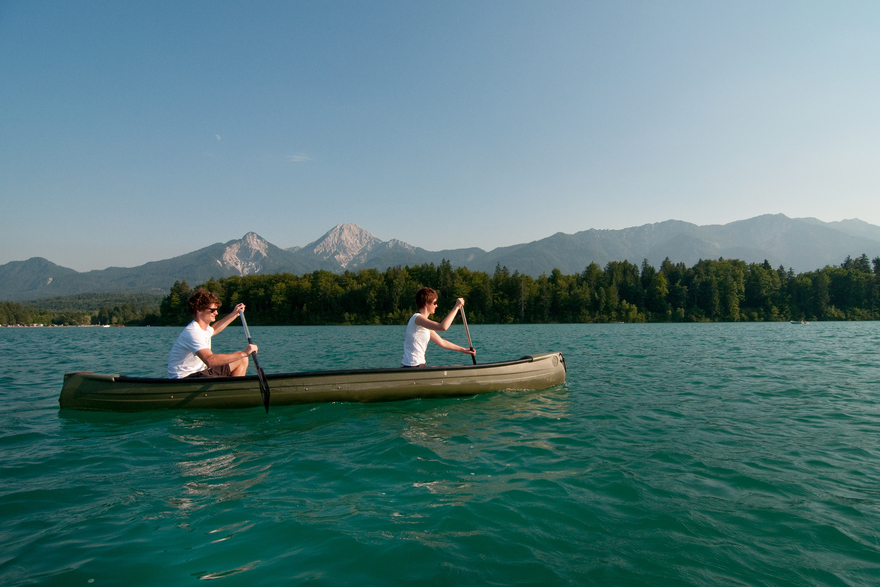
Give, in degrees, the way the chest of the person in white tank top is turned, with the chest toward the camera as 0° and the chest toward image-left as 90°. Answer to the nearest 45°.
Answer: approximately 270°

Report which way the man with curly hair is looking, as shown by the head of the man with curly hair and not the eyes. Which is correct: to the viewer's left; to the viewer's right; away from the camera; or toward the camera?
to the viewer's right

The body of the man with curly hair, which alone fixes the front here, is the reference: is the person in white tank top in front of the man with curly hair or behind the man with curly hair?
in front

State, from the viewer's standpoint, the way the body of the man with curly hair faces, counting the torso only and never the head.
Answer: to the viewer's right

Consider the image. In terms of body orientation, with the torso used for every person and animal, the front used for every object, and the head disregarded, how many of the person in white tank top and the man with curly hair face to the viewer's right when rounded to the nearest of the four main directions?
2

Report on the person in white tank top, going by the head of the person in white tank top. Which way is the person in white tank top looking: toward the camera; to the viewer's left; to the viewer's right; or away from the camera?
to the viewer's right
